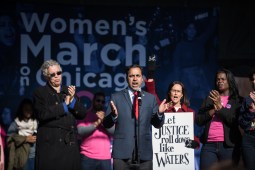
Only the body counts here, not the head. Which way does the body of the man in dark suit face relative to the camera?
toward the camera

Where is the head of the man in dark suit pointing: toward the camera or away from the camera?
toward the camera

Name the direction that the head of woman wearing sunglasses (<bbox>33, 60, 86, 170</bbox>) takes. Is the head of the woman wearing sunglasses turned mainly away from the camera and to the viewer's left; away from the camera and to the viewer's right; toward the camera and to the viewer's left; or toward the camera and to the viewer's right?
toward the camera and to the viewer's right

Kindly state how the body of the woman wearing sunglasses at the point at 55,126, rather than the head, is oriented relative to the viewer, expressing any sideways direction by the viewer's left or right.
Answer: facing the viewer and to the right of the viewer

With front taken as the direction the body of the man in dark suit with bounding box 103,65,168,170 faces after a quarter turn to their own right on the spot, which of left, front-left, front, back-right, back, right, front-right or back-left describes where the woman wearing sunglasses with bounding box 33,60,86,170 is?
front
